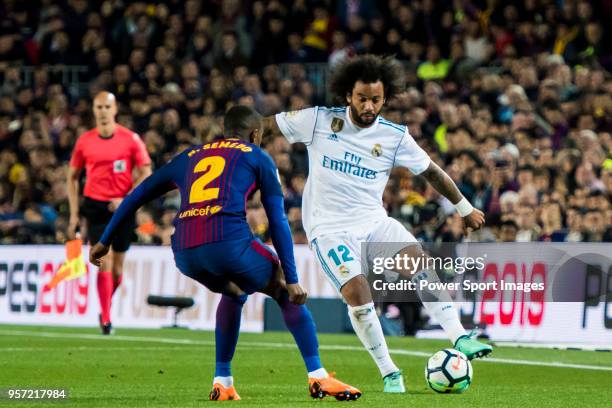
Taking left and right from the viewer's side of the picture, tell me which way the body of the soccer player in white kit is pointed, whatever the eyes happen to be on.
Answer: facing the viewer

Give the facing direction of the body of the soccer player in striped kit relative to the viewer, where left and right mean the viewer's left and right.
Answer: facing away from the viewer and to the right of the viewer

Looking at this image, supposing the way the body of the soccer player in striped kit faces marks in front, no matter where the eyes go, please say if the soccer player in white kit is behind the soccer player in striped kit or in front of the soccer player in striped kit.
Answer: in front

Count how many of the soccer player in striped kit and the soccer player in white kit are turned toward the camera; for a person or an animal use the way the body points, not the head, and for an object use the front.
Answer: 1

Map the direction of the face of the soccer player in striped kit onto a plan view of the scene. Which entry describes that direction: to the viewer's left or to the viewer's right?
to the viewer's right

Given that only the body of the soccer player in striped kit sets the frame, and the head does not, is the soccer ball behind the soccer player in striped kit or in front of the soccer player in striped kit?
in front

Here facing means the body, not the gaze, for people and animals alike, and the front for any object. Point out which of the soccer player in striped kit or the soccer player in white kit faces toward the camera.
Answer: the soccer player in white kit

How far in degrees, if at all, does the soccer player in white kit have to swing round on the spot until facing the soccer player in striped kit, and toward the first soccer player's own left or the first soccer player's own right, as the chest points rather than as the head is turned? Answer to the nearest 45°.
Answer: approximately 45° to the first soccer player's own right

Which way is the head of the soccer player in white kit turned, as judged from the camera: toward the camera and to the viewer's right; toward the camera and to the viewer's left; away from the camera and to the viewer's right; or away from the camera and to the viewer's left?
toward the camera and to the viewer's right
